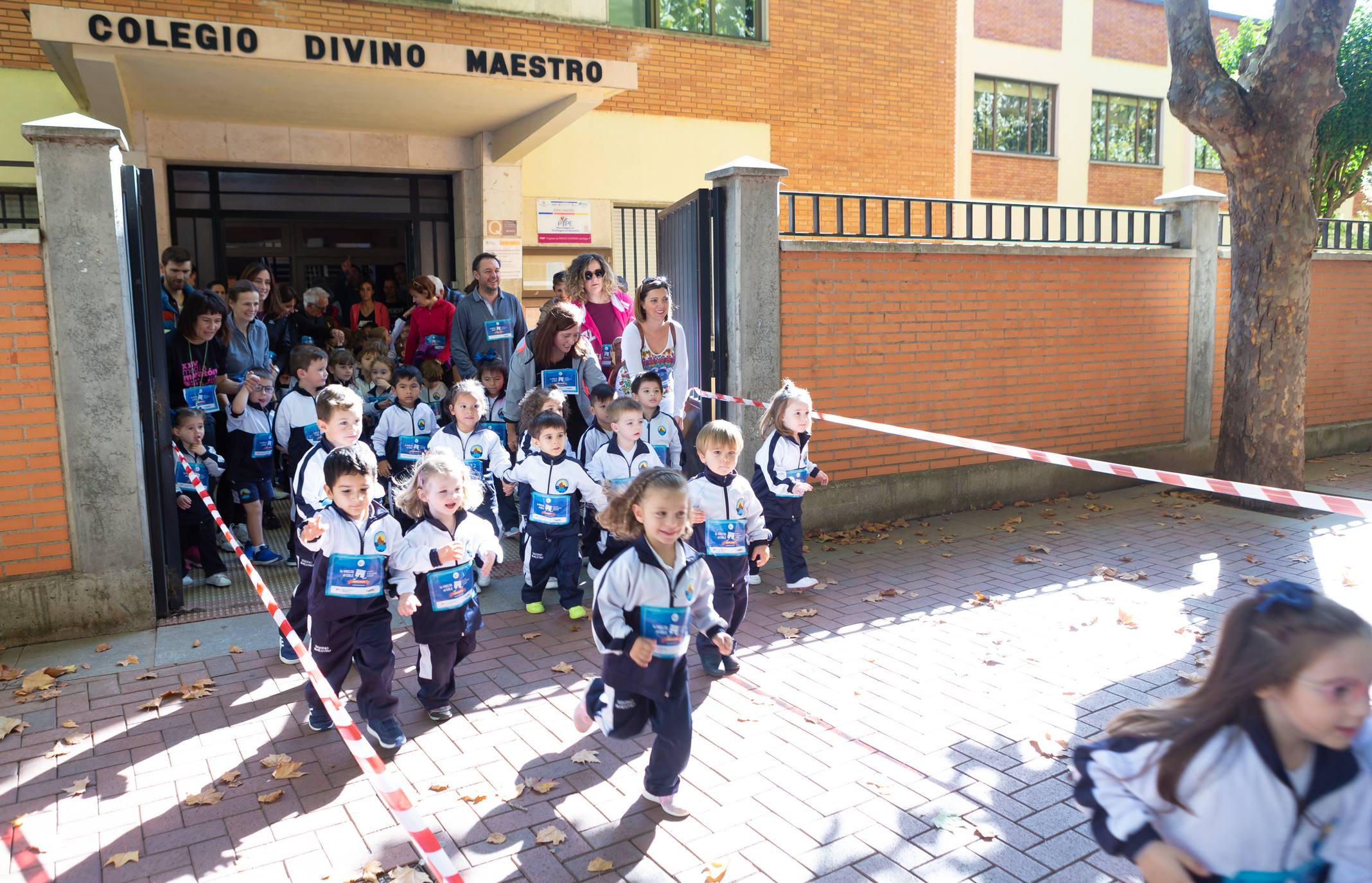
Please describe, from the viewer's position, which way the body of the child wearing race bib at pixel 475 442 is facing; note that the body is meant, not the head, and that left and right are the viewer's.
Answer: facing the viewer

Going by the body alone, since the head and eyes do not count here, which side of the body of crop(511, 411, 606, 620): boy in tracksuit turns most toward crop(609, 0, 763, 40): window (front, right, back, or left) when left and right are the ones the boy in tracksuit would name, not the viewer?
back

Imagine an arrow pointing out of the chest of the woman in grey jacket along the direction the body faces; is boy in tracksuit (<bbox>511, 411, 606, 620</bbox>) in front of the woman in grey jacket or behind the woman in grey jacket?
in front

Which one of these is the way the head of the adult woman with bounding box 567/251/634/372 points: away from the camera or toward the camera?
toward the camera

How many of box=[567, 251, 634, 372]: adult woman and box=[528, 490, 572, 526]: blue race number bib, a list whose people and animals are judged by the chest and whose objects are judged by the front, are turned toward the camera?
2

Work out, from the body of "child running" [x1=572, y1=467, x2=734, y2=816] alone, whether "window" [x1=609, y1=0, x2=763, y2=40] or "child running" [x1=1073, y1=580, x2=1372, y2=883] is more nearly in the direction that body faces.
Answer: the child running

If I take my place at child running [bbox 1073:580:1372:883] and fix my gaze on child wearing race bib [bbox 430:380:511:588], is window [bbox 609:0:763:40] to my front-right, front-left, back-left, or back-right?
front-right

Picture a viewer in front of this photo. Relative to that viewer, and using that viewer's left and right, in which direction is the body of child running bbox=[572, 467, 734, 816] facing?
facing the viewer and to the right of the viewer

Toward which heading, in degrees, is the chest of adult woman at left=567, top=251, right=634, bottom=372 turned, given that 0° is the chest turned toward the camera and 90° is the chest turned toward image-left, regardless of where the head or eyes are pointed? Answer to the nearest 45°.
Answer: approximately 0°

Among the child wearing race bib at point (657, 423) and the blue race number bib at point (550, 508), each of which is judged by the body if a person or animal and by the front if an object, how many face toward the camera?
2

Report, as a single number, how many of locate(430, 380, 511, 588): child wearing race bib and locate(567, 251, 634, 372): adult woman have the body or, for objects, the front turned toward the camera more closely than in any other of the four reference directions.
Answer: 2

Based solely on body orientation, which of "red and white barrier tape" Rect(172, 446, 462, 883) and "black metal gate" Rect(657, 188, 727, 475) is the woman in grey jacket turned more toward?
the red and white barrier tape

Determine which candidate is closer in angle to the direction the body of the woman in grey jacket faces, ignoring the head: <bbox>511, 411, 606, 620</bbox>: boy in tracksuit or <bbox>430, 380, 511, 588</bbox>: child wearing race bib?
the boy in tracksuit

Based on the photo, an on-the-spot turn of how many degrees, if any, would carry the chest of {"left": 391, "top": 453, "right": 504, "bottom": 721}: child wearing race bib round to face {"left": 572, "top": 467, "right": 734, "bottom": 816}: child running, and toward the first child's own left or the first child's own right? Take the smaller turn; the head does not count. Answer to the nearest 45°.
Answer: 0° — they already face them

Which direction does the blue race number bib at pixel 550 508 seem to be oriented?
toward the camera
